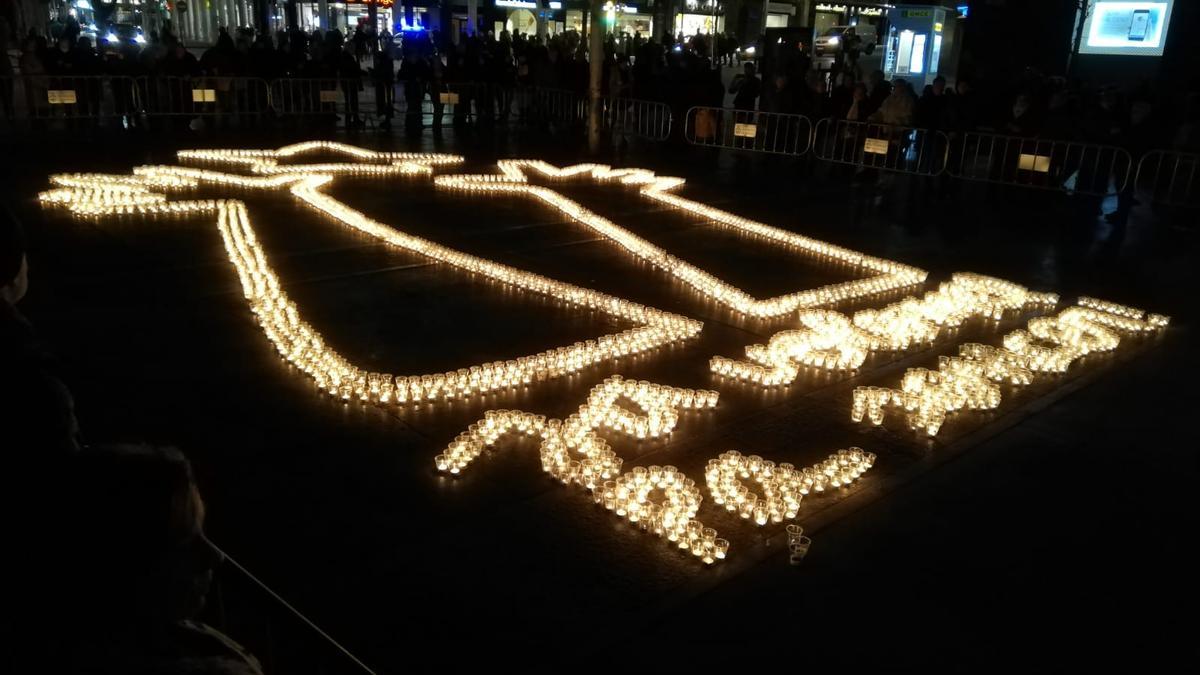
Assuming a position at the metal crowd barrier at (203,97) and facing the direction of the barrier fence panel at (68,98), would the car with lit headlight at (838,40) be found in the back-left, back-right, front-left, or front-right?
back-right

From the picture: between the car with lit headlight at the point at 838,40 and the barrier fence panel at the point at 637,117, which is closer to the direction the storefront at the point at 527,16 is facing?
the barrier fence panel

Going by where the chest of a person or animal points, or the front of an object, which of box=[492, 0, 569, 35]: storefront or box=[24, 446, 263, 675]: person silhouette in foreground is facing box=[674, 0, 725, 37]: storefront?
the person silhouette in foreground

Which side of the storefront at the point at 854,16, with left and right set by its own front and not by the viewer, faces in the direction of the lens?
front

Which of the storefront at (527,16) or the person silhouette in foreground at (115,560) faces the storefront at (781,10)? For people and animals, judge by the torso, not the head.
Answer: the person silhouette in foreground

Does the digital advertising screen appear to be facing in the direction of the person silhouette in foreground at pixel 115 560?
yes

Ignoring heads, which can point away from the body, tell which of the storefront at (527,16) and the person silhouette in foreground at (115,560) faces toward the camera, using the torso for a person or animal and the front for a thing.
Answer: the storefront

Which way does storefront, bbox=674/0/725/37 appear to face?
toward the camera

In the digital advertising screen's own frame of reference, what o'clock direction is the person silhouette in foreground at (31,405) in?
The person silhouette in foreground is roughly at 12 o'clock from the digital advertising screen.

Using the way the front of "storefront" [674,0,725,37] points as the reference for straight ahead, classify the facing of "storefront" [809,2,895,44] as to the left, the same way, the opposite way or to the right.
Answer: the same way

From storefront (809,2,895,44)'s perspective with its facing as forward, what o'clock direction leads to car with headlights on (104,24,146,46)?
The car with headlights on is roughly at 2 o'clock from the storefront.

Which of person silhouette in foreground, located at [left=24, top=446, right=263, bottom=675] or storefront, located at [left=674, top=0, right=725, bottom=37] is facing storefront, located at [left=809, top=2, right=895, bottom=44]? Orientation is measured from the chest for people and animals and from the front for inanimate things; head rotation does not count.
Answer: the person silhouette in foreground

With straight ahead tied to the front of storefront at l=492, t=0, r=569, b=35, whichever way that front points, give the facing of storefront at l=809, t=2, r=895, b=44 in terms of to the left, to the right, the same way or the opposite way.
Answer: the same way

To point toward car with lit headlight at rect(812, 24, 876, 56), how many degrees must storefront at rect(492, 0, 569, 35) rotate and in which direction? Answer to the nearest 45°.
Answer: approximately 90° to its left

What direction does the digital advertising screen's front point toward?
toward the camera

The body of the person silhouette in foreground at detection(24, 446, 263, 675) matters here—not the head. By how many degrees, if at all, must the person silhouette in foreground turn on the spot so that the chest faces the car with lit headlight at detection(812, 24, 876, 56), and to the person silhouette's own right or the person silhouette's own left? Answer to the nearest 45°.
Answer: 0° — they already face it

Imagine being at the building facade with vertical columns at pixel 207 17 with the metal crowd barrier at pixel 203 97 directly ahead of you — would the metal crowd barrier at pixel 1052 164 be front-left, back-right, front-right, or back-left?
front-left

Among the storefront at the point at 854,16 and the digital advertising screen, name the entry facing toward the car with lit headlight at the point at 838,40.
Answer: the storefront

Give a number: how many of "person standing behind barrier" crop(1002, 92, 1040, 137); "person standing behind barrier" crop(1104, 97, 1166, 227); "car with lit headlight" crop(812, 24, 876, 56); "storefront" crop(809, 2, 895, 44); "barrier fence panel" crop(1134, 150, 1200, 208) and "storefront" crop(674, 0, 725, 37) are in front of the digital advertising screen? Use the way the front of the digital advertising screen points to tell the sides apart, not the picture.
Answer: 3

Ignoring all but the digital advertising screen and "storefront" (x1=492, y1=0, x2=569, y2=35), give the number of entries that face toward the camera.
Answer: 2

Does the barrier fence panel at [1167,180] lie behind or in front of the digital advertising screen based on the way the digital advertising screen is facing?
in front
